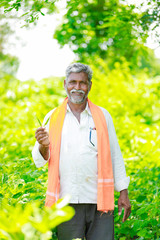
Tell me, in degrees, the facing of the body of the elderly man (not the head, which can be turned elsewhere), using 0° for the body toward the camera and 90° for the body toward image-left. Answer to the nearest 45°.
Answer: approximately 0°
